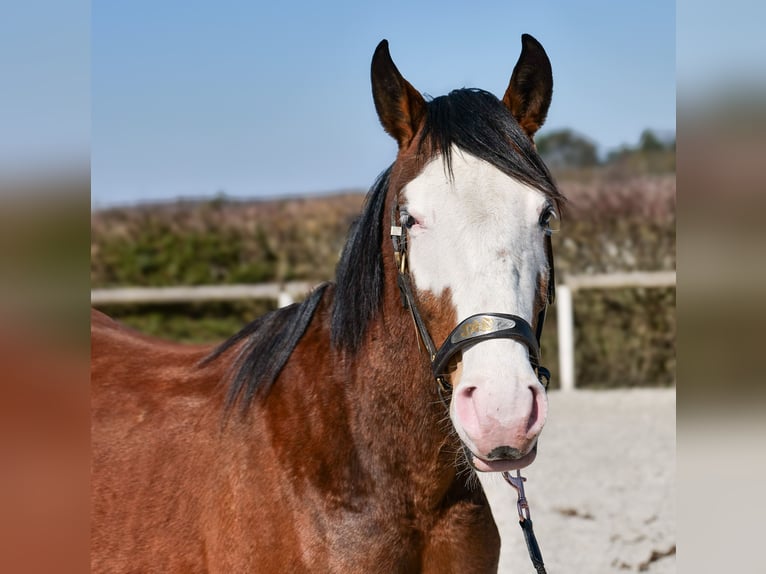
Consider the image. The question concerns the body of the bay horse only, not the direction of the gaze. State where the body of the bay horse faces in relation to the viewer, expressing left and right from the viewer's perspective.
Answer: facing the viewer and to the right of the viewer
